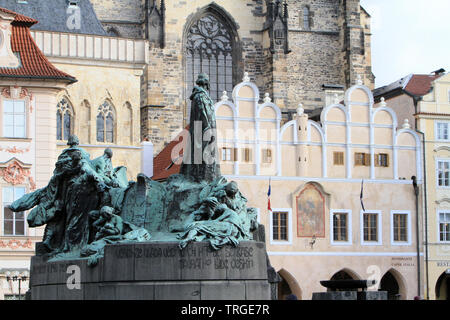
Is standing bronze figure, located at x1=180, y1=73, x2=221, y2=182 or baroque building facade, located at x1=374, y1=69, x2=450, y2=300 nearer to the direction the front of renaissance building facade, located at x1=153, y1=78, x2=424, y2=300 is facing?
the standing bronze figure

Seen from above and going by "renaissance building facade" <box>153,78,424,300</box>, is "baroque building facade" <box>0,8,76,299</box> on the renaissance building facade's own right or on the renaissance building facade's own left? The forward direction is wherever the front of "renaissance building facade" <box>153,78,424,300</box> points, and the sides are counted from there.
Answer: on the renaissance building facade's own right

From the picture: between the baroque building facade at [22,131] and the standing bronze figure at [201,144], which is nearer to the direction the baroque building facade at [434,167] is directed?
the standing bronze figure

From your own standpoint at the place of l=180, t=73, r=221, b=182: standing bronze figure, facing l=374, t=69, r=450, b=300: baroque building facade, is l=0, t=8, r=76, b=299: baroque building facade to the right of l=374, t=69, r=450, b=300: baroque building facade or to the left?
left

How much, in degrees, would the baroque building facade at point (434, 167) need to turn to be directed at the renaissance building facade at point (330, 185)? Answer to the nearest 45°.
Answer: approximately 45° to its right

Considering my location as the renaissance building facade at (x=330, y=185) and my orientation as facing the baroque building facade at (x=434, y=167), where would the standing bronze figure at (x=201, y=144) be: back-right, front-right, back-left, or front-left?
back-right

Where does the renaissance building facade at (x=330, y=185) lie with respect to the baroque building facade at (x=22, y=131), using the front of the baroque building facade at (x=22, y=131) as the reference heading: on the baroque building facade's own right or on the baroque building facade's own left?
on the baroque building facade's own left
